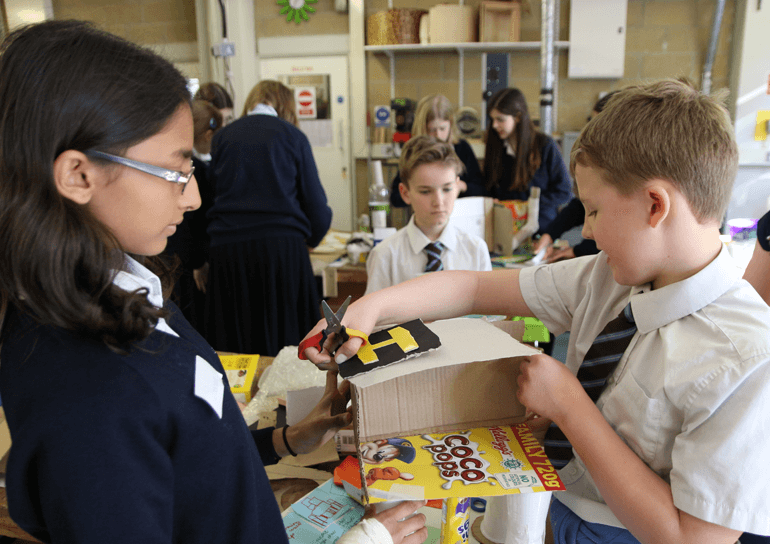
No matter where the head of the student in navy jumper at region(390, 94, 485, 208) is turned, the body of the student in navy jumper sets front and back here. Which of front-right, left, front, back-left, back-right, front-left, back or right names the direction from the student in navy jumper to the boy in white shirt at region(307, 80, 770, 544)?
front

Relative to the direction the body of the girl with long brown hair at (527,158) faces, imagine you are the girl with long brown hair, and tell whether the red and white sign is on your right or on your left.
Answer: on your right

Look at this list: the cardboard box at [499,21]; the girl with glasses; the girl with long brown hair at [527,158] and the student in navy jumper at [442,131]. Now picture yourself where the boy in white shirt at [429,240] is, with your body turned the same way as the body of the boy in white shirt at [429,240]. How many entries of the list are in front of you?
1

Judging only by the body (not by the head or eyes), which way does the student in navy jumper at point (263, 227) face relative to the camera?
away from the camera

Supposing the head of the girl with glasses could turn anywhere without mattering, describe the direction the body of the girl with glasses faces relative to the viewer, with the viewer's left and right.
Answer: facing to the right of the viewer

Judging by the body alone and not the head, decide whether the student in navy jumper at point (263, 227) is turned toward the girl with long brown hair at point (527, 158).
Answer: no

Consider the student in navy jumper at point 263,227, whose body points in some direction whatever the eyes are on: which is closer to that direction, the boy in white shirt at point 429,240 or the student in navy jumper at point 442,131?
the student in navy jumper

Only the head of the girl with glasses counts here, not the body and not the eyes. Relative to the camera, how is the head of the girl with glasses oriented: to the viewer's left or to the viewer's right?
to the viewer's right

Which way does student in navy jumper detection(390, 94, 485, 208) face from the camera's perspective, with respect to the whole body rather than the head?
toward the camera

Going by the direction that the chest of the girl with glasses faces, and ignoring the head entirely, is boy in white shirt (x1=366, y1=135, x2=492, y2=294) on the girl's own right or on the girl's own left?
on the girl's own left

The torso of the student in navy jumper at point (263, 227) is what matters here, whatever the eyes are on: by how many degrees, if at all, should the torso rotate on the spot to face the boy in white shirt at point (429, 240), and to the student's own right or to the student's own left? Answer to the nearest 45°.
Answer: approximately 135° to the student's own right

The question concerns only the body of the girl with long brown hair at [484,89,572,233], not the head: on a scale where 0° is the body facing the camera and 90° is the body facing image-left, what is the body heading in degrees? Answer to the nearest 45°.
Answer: approximately 45°

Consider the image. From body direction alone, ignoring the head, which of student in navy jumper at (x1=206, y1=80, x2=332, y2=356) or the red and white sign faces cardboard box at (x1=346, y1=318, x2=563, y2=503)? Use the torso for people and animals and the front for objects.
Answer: the red and white sign

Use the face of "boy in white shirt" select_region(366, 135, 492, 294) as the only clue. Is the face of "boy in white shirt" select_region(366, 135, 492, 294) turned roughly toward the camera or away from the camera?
toward the camera

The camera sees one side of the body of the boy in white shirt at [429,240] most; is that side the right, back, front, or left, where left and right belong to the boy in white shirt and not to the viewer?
front

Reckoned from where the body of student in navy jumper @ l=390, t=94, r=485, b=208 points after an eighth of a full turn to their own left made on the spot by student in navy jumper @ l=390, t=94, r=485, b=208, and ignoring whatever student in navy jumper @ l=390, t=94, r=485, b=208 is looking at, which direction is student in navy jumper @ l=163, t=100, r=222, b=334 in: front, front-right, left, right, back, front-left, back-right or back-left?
right

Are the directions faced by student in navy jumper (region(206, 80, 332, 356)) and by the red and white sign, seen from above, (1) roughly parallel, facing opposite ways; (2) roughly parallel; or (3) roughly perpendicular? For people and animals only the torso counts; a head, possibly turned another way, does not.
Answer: roughly parallel, facing opposite ways
